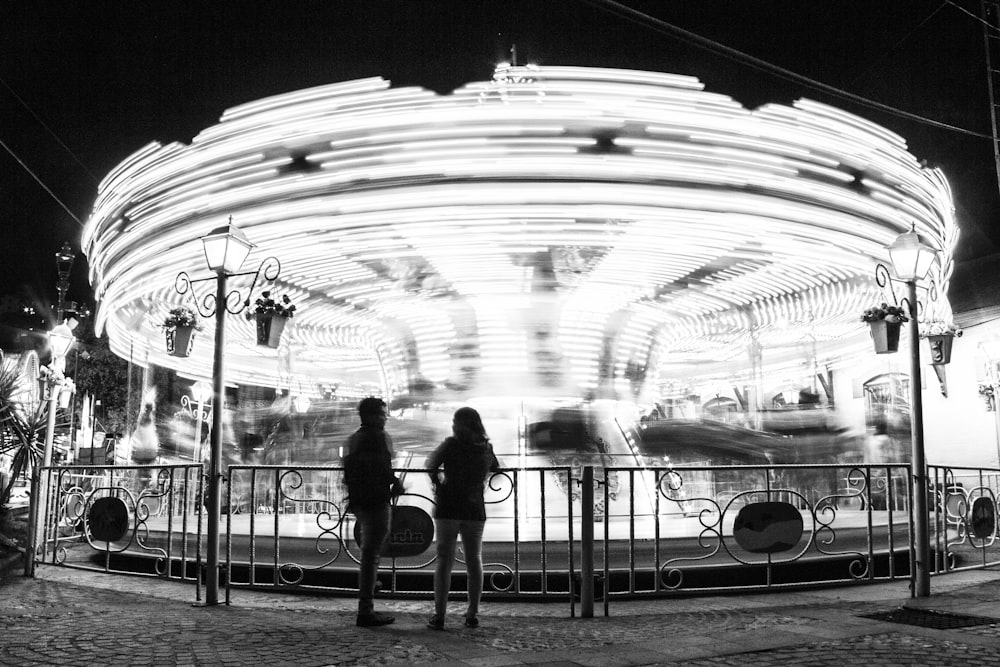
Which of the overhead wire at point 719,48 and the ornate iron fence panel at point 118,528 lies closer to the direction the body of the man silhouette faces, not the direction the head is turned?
the overhead wire

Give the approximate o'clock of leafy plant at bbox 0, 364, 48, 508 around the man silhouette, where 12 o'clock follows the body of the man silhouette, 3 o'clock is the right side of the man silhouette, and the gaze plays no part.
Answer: The leafy plant is roughly at 8 o'clock from the man silhouette.

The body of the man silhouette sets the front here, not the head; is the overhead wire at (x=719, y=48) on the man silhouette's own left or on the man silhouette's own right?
on the man silhouette's own left

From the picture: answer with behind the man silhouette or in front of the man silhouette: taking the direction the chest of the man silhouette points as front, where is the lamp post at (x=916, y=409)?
in front

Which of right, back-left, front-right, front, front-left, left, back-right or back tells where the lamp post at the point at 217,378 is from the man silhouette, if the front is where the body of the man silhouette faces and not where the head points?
back-left

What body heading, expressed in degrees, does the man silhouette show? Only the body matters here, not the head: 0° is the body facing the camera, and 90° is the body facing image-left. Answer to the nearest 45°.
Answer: approximately 270°

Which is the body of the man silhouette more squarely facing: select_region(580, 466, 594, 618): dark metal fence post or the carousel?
the dark metal fence post

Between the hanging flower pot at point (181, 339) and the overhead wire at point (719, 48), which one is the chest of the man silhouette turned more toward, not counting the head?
the overhead wire
